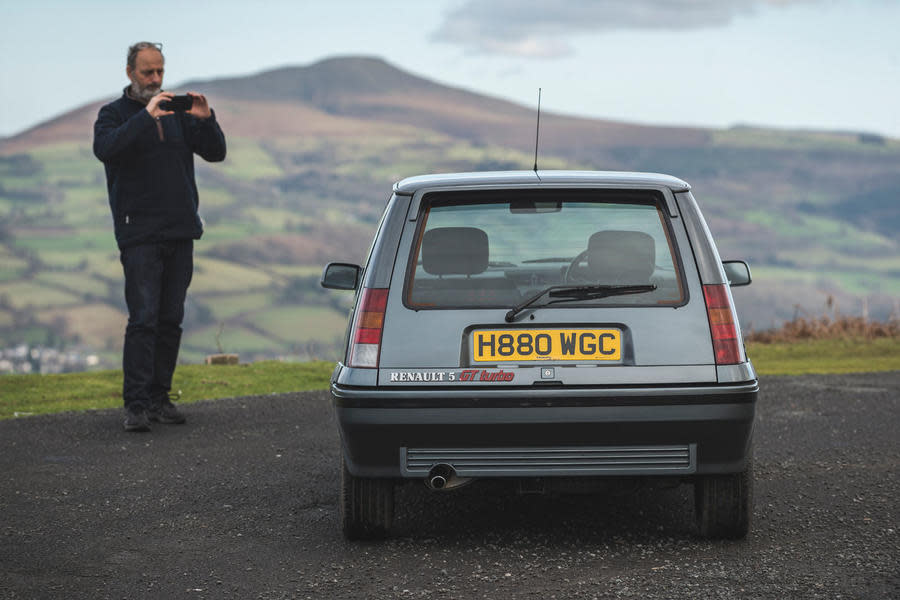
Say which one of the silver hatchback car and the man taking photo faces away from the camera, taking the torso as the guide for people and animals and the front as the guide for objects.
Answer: the silver hatchback car

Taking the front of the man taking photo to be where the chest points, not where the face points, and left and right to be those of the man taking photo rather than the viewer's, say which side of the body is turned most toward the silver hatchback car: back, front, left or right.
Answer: front

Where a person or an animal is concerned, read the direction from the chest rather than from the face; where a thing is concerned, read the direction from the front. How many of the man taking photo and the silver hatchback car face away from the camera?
1

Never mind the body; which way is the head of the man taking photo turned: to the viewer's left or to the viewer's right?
to the viewer's right

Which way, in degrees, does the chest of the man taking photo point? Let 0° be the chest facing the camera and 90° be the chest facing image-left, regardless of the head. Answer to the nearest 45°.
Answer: approximately 315°

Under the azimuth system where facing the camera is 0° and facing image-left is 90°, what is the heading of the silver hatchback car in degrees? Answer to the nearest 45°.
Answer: approximately 180°

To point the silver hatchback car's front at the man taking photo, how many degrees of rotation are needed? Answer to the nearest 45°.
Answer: approximately 45° to its left
